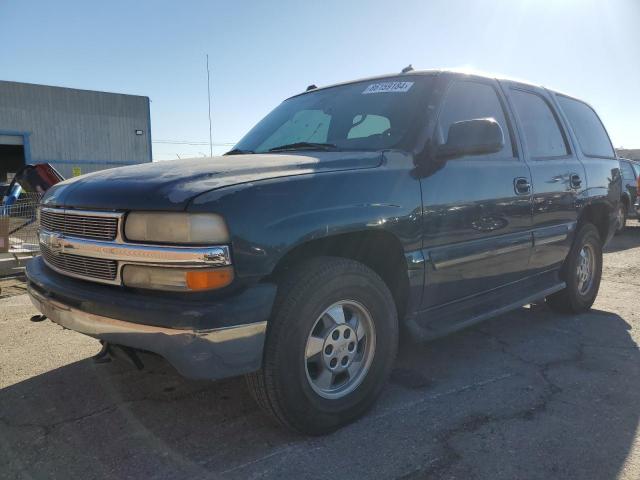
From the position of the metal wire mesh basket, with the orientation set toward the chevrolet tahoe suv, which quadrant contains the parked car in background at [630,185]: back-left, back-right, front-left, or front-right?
front-left

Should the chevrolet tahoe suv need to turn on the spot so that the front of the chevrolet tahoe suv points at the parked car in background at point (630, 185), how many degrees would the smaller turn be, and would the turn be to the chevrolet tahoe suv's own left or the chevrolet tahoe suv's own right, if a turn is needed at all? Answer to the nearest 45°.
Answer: approximately 180°

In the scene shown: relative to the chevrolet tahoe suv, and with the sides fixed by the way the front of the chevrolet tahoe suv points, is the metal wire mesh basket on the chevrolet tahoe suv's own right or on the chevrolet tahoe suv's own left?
on the chevrolet tahoe suv's own right

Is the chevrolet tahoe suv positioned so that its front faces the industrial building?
no

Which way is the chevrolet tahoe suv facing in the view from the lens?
facing the viewer and to the left of the viewer

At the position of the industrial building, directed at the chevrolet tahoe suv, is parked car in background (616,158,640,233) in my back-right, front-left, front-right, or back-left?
front-left

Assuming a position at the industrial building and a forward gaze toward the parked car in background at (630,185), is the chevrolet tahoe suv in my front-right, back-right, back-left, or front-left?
front-right
